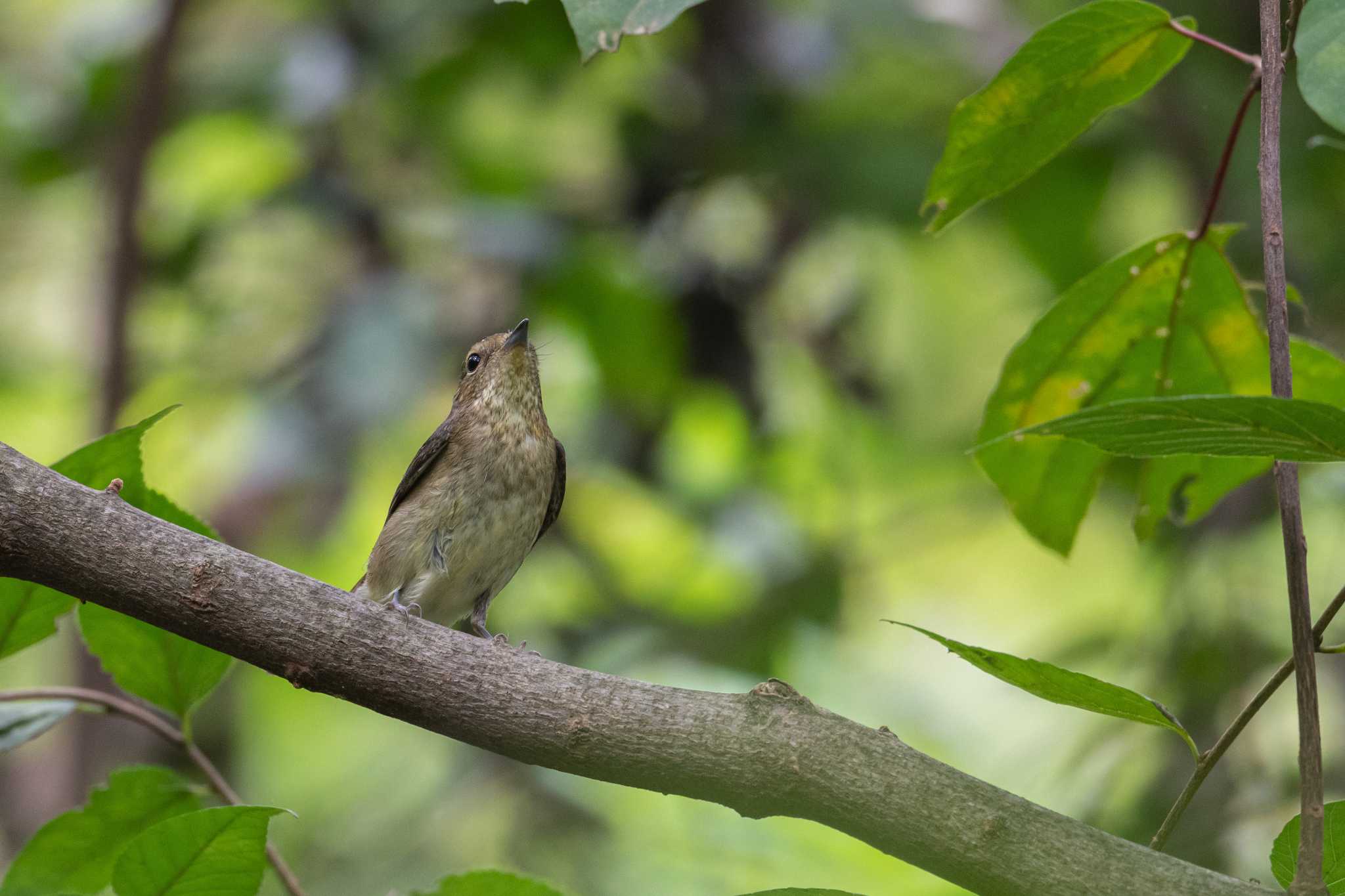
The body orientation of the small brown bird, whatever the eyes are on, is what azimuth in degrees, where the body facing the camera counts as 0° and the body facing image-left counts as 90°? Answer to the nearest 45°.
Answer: approximately 315°

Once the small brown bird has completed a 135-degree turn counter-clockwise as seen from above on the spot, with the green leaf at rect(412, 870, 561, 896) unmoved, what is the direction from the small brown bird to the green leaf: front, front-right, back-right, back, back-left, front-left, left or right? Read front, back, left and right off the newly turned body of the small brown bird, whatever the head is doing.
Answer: back

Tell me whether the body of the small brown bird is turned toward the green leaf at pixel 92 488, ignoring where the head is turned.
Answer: no

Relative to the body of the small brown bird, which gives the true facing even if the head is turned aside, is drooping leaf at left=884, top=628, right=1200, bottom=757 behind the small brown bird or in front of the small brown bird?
in front

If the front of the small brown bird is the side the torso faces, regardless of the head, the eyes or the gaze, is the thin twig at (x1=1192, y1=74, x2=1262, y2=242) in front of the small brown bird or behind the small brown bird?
in front

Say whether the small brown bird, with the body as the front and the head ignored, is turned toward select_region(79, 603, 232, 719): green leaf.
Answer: no

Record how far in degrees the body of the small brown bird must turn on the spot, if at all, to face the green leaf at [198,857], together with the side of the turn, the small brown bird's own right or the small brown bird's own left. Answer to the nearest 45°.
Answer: approximately 45° to the small brown bird's own right
